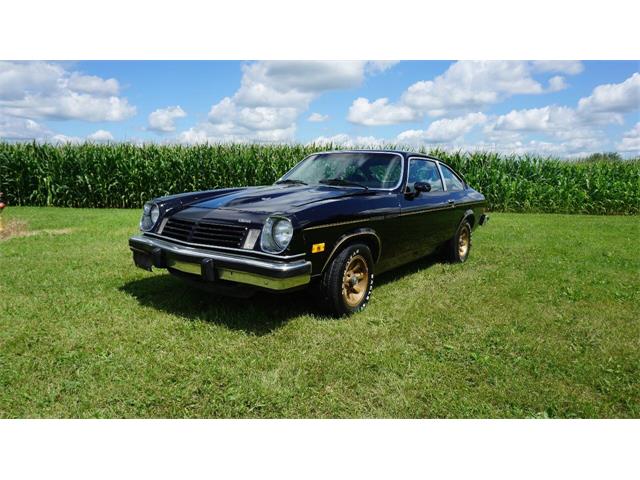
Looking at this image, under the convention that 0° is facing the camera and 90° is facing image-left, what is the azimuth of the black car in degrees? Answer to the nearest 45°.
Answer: approximately 45°
